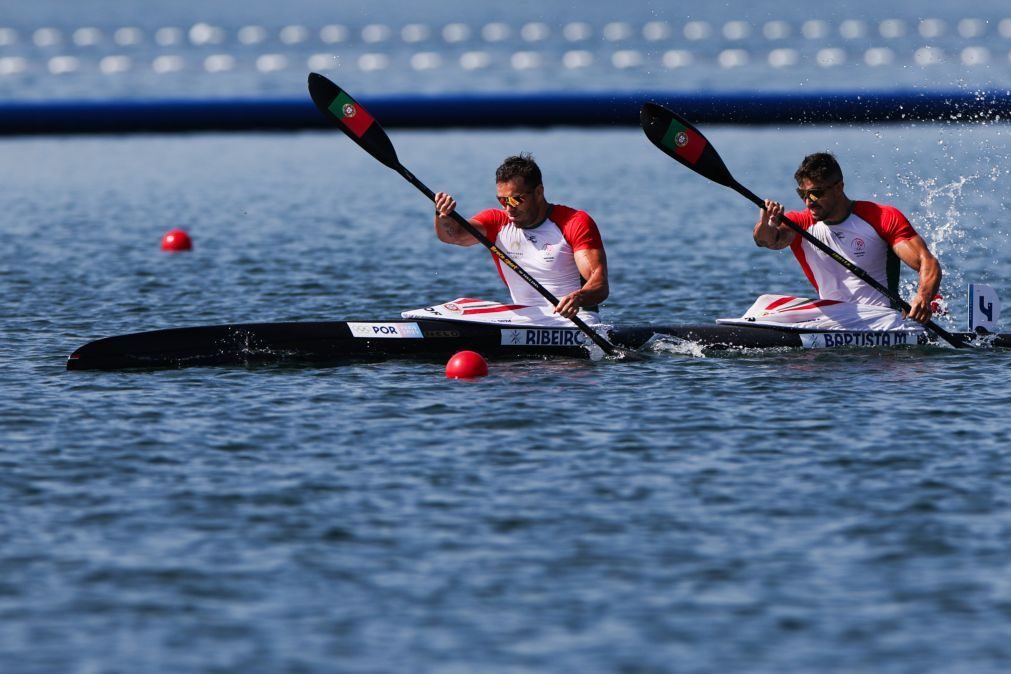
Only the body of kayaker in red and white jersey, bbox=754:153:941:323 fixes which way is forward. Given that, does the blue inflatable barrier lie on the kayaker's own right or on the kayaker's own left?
on the kayaker's own right

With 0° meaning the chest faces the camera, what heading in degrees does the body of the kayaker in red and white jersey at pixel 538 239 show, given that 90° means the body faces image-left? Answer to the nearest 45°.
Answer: approximately 45°

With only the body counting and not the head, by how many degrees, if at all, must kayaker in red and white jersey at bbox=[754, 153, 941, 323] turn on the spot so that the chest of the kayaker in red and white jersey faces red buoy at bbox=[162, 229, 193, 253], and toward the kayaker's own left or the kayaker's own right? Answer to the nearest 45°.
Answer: approximately 90° to the kayaker's own right

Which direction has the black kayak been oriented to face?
to the viewer's left
